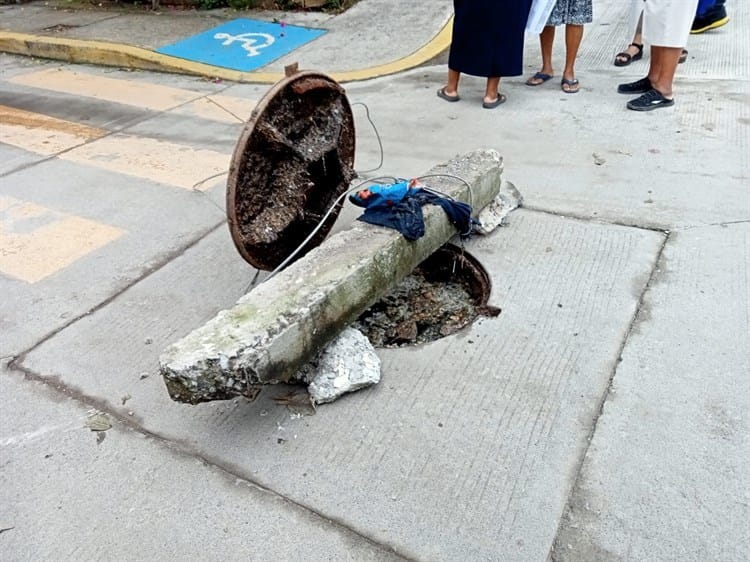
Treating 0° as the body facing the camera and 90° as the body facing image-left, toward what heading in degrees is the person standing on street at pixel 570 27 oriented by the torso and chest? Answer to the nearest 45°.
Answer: approximately 45°

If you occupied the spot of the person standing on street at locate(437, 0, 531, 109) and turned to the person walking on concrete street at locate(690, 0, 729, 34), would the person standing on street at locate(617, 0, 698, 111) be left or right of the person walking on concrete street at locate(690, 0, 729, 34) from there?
right

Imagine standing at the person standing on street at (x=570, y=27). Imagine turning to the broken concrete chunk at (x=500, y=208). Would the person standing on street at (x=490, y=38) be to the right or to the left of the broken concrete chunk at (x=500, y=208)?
right

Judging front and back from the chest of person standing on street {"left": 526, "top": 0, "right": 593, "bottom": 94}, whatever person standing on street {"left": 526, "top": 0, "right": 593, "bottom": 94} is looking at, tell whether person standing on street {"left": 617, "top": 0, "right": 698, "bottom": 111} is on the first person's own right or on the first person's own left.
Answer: on the first person's own left

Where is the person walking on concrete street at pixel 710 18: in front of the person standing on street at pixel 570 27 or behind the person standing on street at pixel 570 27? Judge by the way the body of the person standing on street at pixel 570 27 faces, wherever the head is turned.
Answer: behind

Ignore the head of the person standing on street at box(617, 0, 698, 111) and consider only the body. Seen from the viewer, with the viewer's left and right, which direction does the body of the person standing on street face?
facing to the left of the viewer
